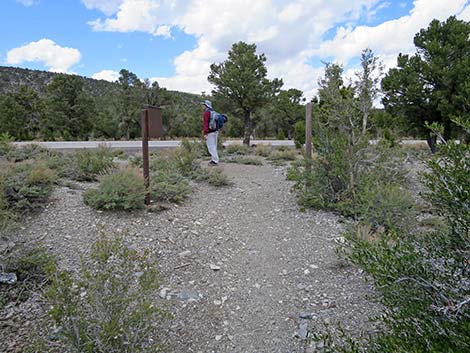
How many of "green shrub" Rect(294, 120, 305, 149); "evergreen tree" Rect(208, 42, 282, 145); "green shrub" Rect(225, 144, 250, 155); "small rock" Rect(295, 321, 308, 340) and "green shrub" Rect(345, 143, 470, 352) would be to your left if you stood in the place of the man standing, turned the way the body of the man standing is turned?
2

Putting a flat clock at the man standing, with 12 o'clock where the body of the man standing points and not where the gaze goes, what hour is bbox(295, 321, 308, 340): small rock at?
The small rock is roughly at 9 o'clock from the man standing.

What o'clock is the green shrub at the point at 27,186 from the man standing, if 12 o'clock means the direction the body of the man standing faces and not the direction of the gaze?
The green shrub is roughly at 10 o'clock from the man standing.

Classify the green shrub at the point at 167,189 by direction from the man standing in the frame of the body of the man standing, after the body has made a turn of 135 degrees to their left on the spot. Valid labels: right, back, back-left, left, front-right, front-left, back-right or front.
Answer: front-right

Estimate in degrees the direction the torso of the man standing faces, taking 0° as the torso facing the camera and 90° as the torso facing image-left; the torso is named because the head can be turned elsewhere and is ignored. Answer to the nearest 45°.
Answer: approximately 90°

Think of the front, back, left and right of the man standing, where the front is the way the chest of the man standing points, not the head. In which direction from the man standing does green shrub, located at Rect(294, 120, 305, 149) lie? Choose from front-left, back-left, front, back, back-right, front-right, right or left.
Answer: back-right

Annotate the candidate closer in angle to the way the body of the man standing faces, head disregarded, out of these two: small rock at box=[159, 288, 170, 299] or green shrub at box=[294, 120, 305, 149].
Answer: the small rock

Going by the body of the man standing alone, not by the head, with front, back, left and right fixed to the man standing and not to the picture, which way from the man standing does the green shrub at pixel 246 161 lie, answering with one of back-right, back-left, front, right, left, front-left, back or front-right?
back-right

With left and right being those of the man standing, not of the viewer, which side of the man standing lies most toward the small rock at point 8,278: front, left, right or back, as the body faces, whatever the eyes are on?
left

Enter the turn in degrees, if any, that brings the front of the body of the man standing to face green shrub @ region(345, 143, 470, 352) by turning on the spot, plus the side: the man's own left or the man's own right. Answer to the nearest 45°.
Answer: approximately 90° to the man's own left

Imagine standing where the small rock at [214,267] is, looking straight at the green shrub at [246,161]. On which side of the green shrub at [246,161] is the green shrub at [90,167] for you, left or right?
left

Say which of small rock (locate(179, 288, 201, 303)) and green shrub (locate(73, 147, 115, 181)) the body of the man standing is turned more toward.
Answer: the green shrub
